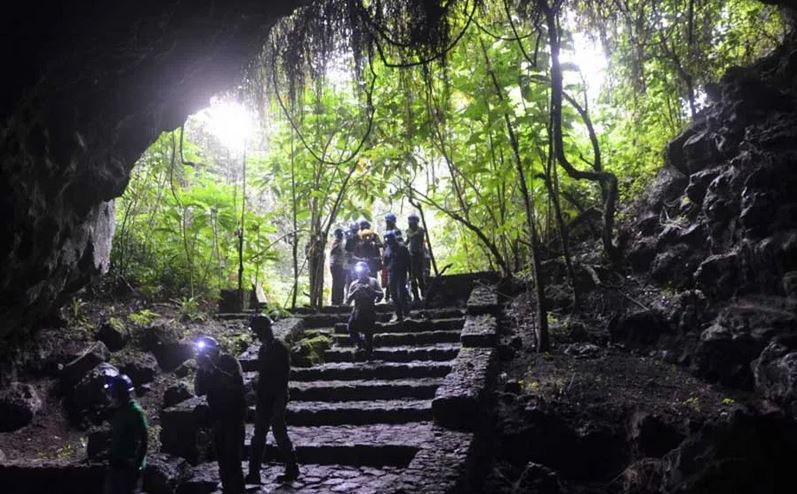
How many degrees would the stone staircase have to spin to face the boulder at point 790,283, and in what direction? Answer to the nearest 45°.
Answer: approximately 90° to its left

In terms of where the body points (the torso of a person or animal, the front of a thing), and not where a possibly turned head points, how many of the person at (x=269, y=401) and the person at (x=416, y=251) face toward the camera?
1

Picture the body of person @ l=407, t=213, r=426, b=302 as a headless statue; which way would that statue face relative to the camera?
toward the camera

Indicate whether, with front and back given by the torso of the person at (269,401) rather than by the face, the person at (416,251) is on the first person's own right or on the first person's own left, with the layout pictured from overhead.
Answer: on the first person's own right

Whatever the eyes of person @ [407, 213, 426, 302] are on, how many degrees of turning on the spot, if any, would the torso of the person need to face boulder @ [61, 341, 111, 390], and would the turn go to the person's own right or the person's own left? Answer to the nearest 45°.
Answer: approximately 45° to the person's own right

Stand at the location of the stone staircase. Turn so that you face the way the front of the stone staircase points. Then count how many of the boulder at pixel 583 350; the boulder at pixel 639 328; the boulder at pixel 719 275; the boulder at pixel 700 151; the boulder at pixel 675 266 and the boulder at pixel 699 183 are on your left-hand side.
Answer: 6

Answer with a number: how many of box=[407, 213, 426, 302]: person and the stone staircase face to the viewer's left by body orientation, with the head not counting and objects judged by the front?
0

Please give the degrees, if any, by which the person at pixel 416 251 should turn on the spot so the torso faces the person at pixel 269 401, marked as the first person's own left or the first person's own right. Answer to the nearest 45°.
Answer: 0° — they already face them

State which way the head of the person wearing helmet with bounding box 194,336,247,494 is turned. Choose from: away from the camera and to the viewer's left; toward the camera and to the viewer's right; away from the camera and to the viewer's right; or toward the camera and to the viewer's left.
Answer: toward the camera and to the viewer's left
